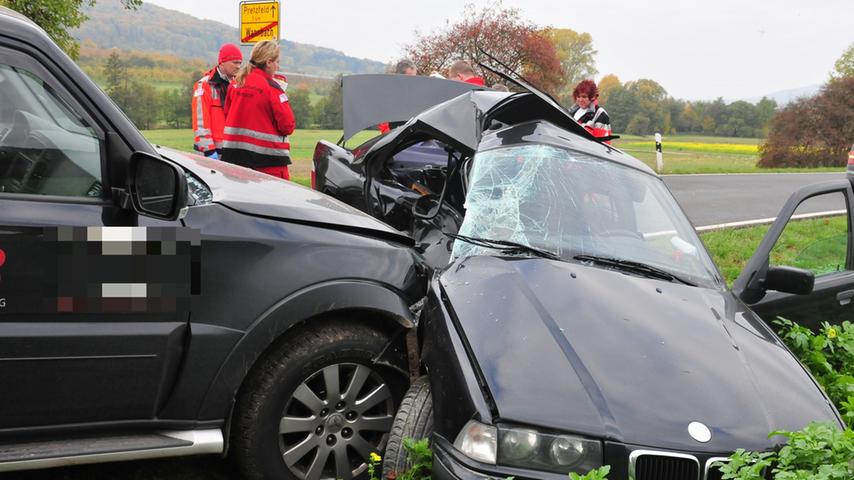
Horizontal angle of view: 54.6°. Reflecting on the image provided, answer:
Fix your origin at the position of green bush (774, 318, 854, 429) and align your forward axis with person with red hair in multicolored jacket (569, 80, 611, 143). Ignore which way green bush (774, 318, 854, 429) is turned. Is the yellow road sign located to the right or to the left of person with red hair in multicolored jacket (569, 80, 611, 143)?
left

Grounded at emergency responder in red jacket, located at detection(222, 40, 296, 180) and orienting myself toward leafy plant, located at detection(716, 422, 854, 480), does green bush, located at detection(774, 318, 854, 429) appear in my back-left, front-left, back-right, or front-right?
front-left

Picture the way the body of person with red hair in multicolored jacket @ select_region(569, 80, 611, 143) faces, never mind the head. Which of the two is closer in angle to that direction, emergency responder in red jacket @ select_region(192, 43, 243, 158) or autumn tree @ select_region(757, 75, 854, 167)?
the emergency responder in red jacket

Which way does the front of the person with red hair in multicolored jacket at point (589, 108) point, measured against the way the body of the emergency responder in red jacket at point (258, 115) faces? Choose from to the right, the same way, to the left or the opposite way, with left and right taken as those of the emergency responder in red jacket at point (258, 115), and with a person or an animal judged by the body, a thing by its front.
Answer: the opposite way

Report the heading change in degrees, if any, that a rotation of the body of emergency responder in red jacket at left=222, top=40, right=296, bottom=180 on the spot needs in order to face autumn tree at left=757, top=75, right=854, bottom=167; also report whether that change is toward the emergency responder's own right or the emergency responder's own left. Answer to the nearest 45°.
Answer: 0° — they already face it

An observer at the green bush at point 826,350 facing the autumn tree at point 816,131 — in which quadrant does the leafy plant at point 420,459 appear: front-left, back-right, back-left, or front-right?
back-left

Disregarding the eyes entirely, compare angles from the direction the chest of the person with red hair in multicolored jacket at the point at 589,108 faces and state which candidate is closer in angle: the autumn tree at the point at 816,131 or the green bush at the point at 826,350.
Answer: the green bush

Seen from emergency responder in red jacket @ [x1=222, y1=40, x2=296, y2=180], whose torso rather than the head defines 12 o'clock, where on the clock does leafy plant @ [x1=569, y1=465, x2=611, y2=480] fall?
The leafy plant is roughly at 4 o'clock from the emergency responder in red jacket.

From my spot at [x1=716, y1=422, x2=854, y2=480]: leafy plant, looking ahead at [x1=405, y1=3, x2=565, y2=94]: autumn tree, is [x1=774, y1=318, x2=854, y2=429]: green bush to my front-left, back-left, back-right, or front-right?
front-right

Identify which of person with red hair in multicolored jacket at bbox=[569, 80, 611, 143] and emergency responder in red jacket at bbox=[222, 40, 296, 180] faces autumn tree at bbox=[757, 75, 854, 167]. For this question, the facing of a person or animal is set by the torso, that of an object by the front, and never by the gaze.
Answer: emergency responder in red jacket at bbox=[222, 40, 296, 180]

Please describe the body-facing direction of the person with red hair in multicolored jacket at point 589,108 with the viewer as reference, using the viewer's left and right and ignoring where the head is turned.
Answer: facing the viewer and to the left of the viewer

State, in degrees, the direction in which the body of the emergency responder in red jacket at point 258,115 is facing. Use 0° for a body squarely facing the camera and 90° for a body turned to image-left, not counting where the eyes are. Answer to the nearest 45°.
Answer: approximately 225°

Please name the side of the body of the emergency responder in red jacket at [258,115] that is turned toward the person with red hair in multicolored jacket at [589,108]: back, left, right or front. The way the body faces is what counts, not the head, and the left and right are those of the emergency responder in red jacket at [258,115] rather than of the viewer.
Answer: front

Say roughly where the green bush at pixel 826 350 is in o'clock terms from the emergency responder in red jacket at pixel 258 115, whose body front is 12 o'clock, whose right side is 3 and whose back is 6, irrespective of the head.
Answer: The green bush is roughly at 3 o'clock from the emergency responder in red jacket.

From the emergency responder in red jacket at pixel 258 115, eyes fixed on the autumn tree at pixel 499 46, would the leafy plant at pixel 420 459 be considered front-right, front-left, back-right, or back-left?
back-right
